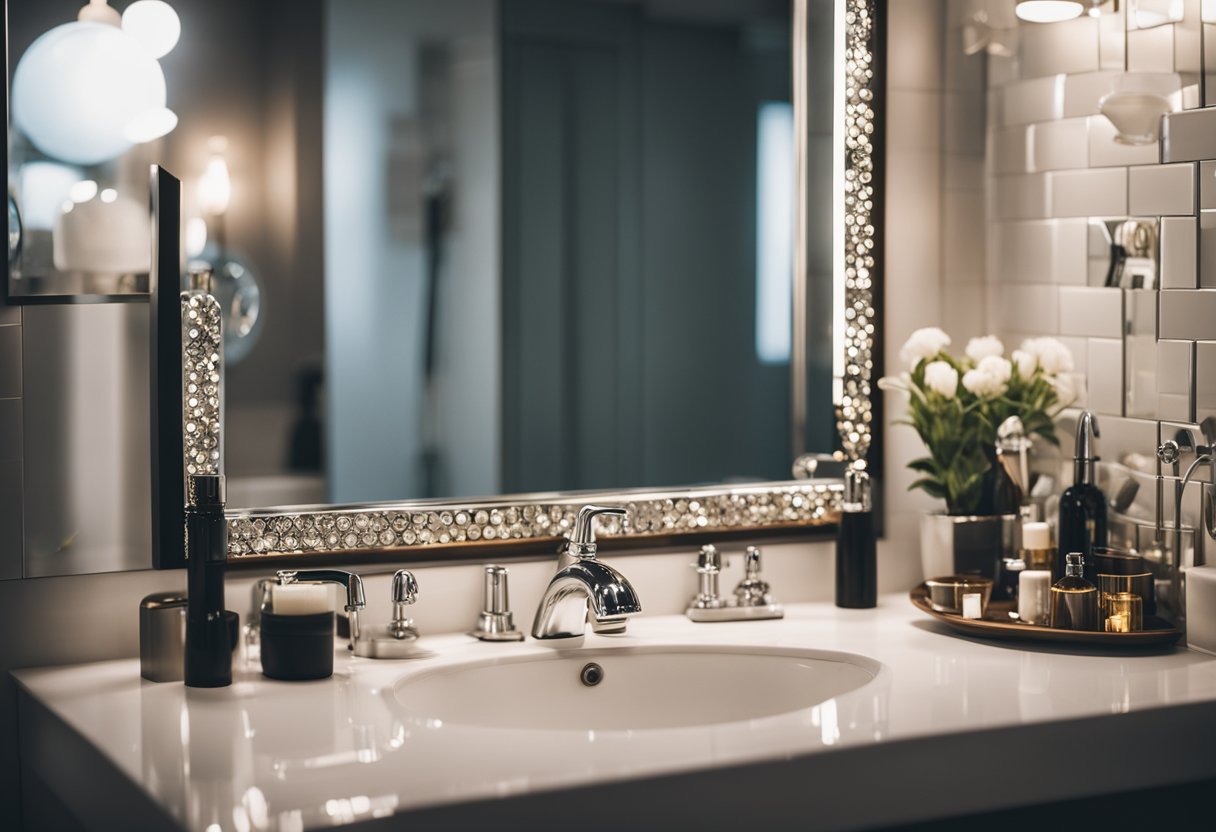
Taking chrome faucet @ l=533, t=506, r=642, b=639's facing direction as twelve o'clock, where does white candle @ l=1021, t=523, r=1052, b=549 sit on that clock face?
The white candle is roughly at 10 o'clock from the chrome faucet.

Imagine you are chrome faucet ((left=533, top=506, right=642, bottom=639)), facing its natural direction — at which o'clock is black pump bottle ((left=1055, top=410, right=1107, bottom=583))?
The black pump bottle is roughly at 10 o'clock from the chrome faucet.

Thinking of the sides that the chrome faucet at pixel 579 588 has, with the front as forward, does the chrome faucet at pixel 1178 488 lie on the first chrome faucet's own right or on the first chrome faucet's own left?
on the first chrome faucet's own left

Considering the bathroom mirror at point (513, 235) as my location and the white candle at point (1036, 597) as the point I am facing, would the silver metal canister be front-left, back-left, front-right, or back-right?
back-right

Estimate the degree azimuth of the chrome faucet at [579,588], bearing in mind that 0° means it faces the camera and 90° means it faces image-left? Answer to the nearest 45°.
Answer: approximately 315°

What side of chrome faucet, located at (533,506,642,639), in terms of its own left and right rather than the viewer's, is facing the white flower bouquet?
left
